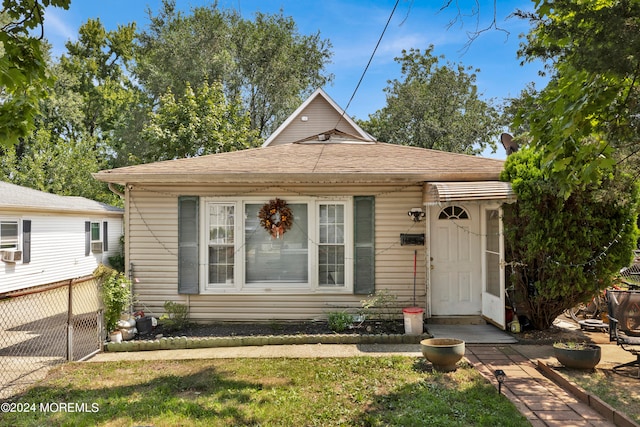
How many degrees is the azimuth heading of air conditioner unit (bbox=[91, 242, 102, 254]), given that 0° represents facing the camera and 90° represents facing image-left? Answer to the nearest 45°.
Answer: approximately 315°

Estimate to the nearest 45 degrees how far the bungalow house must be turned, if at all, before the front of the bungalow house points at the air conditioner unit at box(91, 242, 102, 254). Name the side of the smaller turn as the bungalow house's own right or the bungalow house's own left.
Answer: approximately 135° to the bungalow house's own right

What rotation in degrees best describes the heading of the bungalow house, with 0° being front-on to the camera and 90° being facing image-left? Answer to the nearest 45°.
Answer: approximately 0°

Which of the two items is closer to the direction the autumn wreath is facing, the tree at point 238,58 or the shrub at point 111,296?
the shrub

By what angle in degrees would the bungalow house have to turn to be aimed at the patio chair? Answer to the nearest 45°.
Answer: approximately 45° to its left

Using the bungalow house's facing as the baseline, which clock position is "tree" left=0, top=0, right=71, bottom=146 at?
The tree is roughly at 1 o'clock from the bungalow house.

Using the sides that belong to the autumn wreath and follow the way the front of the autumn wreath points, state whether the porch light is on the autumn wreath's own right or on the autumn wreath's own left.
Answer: on the autumn wreath's own left

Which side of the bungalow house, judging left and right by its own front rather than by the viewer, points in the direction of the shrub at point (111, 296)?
right

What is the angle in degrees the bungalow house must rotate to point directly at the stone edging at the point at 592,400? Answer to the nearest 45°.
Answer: approximately 45° to its left
